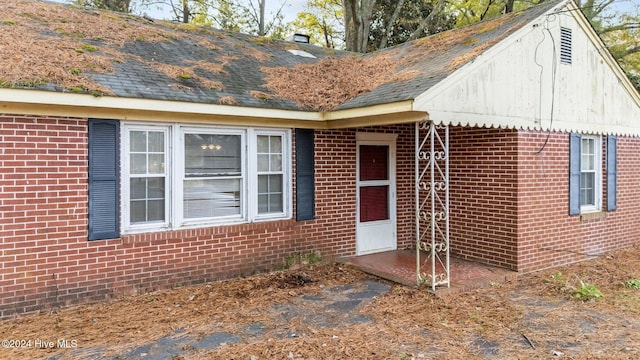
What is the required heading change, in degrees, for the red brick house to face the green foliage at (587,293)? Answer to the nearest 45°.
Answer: approximately 45° to its left

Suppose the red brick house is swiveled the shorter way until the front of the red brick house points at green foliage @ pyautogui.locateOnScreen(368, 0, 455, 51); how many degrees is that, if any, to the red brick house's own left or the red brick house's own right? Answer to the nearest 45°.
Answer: approximately 135° to the red brick house's own left

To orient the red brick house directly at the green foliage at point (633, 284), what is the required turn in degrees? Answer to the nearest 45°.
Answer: approximately 45° to its left

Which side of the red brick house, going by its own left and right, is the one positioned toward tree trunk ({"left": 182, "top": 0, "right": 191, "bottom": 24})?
back

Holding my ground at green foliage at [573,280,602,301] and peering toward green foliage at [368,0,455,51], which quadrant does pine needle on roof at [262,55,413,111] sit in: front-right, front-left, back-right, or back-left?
front-left

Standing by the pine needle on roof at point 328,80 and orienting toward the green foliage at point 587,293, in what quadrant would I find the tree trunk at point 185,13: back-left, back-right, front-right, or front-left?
back-left
